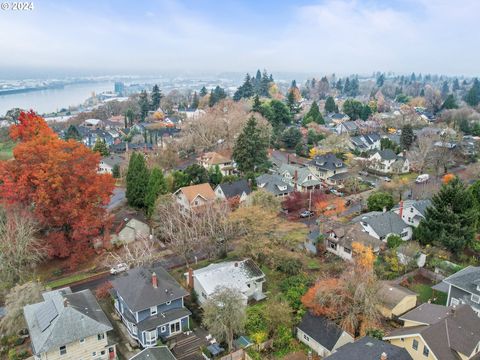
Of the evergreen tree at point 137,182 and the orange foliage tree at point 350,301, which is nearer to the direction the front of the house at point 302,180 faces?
the orange foliage tree

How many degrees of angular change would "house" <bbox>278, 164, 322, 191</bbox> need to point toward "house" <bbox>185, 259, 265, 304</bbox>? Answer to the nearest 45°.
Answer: approximately 45° to its right

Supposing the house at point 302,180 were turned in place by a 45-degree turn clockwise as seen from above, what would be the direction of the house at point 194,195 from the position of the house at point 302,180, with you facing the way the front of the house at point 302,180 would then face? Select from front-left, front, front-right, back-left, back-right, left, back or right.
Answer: front-right

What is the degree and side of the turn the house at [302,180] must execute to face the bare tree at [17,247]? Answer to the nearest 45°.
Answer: approximately 90° to its right

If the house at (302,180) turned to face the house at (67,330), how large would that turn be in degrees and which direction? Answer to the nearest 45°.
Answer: approximately 45° to its right

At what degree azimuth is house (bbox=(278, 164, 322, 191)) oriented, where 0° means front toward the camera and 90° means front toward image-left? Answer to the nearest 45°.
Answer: approximately 315°

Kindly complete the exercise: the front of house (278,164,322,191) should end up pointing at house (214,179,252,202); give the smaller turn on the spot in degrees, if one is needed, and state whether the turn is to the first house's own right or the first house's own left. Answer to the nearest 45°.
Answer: approximately 90° to the first house's own right

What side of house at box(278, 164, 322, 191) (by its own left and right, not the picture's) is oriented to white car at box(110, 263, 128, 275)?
right

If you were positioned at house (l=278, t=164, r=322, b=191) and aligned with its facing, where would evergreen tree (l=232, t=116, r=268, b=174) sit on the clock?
The evergreen tree is roughly at 5 o'clock from the house.

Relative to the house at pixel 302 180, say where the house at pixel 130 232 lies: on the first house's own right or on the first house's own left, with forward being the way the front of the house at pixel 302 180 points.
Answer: on the first house's own right

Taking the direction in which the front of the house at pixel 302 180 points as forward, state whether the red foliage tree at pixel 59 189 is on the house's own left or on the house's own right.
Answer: on the house's own right

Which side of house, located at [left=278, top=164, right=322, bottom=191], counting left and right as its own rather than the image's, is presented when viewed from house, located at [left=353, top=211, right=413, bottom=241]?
front

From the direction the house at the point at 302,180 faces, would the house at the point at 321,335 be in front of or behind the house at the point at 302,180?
in front

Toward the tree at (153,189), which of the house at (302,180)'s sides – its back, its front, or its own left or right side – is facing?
right
